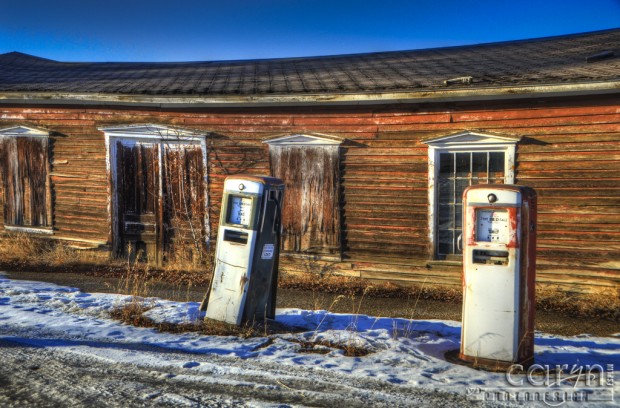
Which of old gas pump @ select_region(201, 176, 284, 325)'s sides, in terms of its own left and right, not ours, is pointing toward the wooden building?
back

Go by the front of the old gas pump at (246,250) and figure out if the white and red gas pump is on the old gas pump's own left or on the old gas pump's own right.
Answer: on the old gas pump's own left

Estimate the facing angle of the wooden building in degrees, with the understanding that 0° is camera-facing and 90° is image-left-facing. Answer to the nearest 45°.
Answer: approximately 0°

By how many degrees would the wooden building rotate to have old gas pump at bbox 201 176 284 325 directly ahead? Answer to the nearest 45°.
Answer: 0° — it already faces it

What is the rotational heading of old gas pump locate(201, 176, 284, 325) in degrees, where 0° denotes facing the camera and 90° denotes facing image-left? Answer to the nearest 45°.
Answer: approximately 45°

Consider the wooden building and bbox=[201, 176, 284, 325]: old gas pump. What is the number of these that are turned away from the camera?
0

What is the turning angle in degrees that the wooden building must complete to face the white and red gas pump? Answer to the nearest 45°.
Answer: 0° — it already faces it
